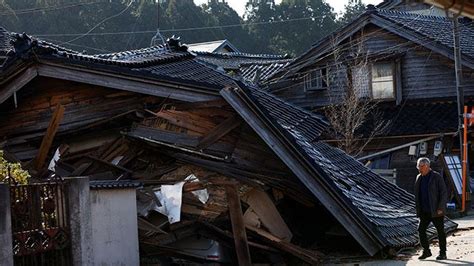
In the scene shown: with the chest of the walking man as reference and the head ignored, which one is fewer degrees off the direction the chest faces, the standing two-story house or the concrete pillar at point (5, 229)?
the concrete pillar

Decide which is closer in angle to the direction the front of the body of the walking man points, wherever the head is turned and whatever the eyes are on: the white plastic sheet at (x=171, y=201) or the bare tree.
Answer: the white plastic sheet

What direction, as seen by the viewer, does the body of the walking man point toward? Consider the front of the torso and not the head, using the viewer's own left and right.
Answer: facing the viewer and to the left of the viewer

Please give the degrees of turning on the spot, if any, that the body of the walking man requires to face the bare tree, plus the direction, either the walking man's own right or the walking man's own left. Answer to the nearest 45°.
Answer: approximately 135° to the walking man's own right

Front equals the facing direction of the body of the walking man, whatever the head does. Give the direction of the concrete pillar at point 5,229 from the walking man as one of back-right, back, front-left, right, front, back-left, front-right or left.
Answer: front

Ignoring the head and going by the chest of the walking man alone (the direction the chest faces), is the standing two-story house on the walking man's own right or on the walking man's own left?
on the walking man's own right
